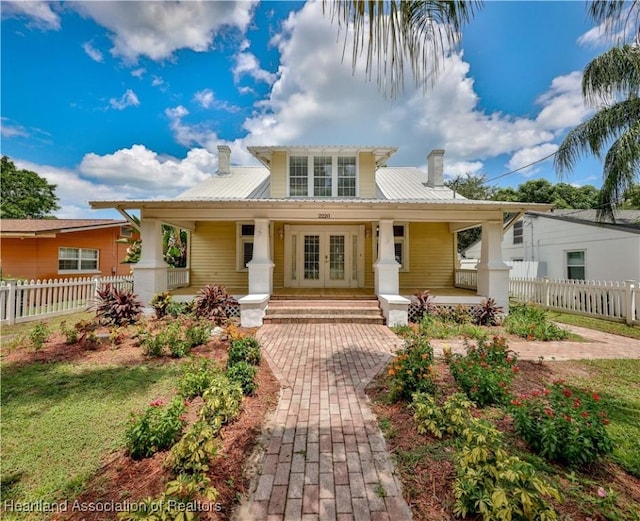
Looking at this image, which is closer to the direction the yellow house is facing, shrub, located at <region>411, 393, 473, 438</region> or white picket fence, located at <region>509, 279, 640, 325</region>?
the shrub

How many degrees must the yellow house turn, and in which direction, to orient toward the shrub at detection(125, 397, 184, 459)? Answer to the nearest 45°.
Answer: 0° — it already faces it

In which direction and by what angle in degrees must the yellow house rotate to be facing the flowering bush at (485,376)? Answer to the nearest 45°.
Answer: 0° — it already faces it

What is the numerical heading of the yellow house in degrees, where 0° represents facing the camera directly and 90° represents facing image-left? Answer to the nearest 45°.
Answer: approximately 0°

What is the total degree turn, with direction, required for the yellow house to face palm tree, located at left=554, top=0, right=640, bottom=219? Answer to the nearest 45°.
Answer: approximately 90° to its left

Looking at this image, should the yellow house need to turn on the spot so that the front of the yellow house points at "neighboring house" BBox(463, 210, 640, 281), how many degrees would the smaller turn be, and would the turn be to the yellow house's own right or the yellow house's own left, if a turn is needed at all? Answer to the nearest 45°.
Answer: approximately 90° to the yellow house's own left

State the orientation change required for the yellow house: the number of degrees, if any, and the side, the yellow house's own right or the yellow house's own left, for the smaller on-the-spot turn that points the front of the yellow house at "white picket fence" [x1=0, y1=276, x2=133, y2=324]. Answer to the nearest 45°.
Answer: approximately 90° to the yellow house's own right

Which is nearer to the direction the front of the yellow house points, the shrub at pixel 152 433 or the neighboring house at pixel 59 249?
the shrub

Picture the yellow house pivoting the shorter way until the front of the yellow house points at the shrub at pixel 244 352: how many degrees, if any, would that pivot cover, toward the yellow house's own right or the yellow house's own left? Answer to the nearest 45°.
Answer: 0° — it already faces it

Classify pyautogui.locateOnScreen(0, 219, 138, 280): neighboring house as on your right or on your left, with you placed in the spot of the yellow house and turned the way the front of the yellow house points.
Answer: on your right

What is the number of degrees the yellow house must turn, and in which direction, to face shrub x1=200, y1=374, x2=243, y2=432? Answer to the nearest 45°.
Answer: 0° — it already faces it

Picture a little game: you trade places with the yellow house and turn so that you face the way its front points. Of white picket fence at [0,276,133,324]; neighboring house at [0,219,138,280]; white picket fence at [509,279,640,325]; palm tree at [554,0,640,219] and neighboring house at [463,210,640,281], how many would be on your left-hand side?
3

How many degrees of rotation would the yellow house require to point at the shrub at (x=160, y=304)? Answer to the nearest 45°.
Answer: approximately 45° to its right

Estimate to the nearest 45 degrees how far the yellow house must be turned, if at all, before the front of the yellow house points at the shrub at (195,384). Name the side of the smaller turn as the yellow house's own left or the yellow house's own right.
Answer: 0° — it already faces it
